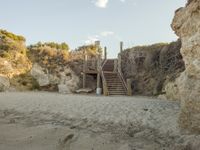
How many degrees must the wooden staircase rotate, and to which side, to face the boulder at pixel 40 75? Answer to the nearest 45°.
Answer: approximately 135° to its right

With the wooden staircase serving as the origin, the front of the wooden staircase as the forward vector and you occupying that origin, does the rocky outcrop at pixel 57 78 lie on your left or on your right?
on your right

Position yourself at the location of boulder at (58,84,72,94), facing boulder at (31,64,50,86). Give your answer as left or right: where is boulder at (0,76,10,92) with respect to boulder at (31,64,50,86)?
left

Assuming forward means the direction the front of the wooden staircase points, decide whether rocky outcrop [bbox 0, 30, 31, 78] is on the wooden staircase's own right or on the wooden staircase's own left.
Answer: on the wooden staircase's own right

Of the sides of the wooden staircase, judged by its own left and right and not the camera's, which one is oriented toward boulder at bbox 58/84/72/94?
right

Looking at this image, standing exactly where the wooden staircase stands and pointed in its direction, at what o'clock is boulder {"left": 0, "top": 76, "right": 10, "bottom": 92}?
The boulder is roughly at 3 o'clock from the wooden staircase.

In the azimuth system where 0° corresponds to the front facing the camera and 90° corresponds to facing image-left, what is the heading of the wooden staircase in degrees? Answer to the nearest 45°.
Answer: approximately 0°
